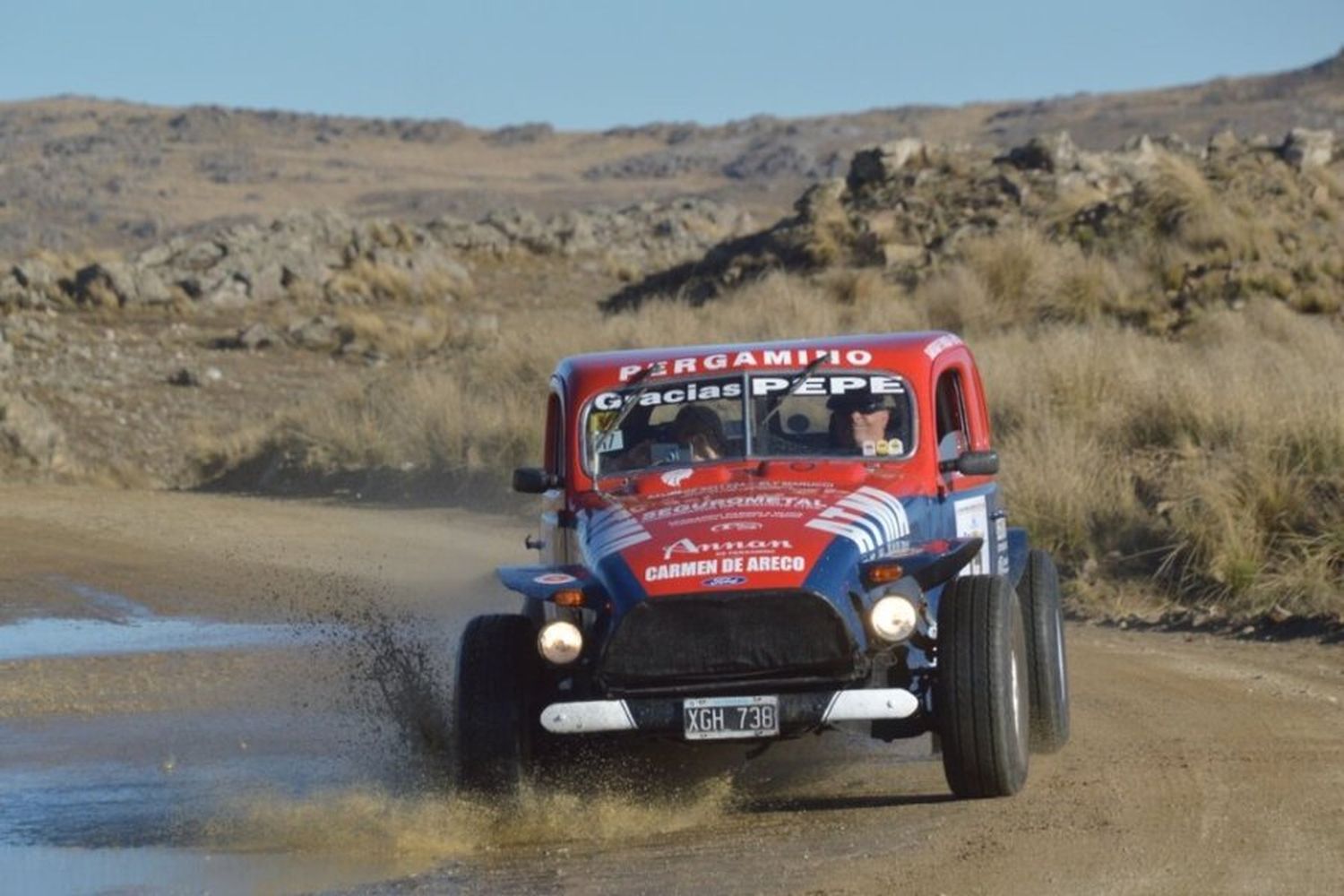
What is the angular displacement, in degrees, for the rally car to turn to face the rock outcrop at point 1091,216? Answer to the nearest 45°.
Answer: approximately 180°

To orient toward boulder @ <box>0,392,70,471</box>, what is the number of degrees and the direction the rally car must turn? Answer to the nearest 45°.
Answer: approximately 135° to its right

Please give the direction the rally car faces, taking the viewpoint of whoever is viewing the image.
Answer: facing the viewer

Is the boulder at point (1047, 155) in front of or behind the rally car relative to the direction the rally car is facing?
behind

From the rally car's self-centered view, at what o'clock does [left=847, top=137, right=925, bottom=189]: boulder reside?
The boulder is roughly at 6 o'clock from the rally car.

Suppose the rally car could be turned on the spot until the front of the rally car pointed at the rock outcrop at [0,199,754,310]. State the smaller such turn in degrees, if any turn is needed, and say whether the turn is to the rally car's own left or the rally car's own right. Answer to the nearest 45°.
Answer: approximately 180°

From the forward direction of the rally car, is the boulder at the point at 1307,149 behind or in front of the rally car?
behind
